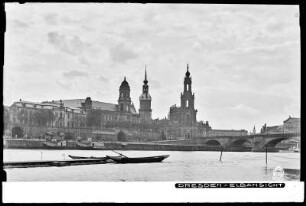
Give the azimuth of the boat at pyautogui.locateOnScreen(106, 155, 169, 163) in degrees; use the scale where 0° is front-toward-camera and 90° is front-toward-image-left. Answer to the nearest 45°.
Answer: approximately 270°

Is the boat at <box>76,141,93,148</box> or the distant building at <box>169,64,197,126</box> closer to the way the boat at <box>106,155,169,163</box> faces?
the distant building
